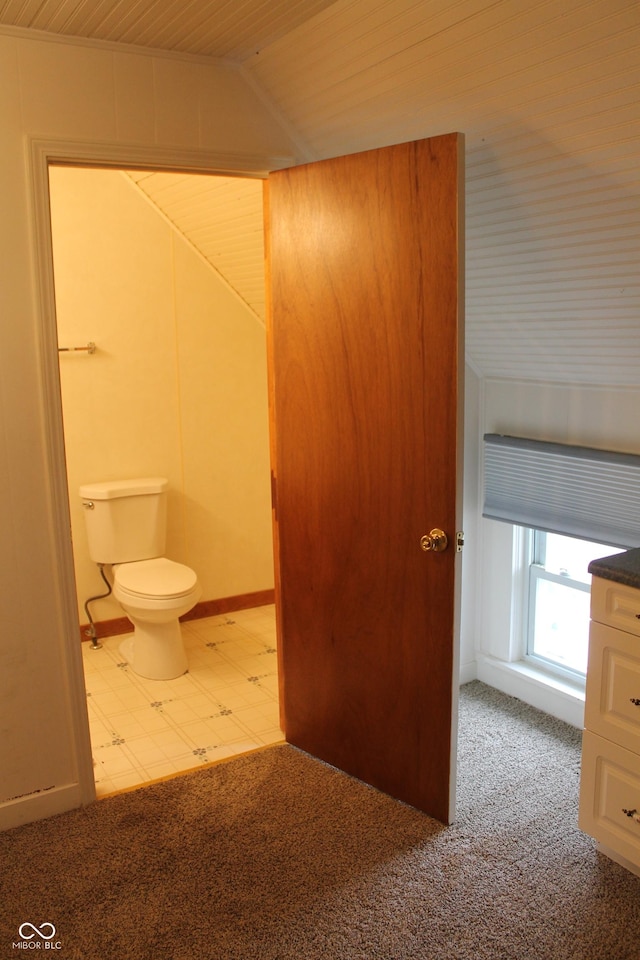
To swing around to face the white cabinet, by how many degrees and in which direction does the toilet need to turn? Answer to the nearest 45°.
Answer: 0° — it already faces it

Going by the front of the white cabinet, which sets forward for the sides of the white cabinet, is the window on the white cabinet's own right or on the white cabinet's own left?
on the white cabinet's own right

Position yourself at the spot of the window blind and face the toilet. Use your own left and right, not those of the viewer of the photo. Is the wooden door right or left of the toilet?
left

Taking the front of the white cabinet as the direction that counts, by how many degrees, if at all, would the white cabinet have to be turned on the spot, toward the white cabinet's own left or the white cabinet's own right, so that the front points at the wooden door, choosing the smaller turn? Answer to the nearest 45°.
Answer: approximately 45° to the white cabinet's own right

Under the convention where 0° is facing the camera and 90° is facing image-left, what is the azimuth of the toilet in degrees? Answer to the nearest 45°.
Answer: approximately 315°

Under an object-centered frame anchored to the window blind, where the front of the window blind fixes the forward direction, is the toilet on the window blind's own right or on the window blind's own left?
on the window blind's own right

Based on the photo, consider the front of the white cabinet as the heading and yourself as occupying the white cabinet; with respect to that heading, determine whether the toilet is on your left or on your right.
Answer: on your right
